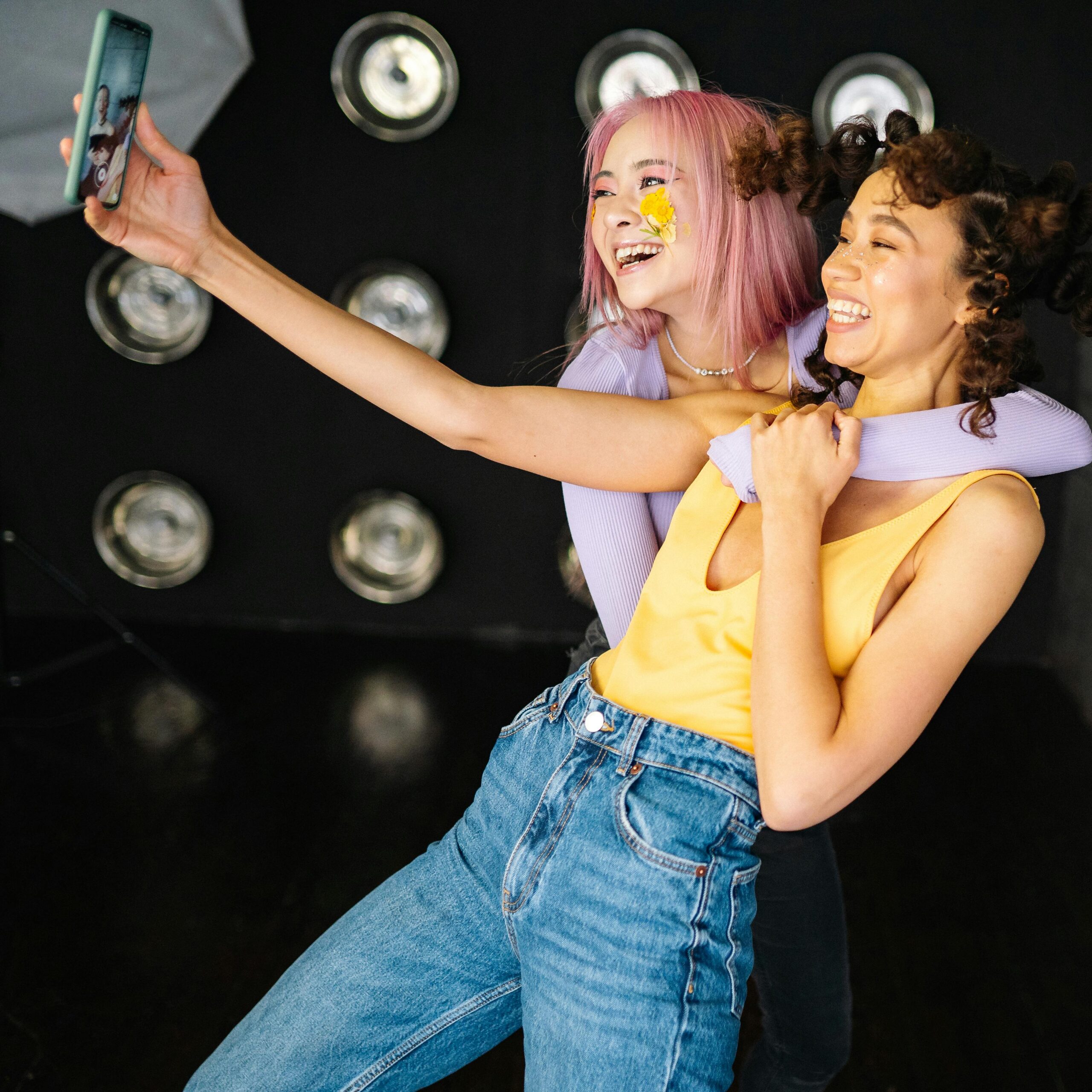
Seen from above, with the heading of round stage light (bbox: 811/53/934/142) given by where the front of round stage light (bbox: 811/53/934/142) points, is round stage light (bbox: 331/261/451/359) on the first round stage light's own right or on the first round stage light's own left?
on the first round stage light's own right

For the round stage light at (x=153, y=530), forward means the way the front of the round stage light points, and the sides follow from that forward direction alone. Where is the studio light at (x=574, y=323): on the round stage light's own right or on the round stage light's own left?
on the round stage light's own left

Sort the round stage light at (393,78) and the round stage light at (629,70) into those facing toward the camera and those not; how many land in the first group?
2

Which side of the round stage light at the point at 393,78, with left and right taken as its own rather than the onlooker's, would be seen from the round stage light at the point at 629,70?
left

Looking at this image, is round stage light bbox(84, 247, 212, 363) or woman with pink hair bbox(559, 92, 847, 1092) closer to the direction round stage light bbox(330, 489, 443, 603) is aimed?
the woman with pink hair

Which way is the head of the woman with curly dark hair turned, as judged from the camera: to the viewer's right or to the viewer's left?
to the viewer's left

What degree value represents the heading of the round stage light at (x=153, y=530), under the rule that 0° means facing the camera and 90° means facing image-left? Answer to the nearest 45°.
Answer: approximately 0°
